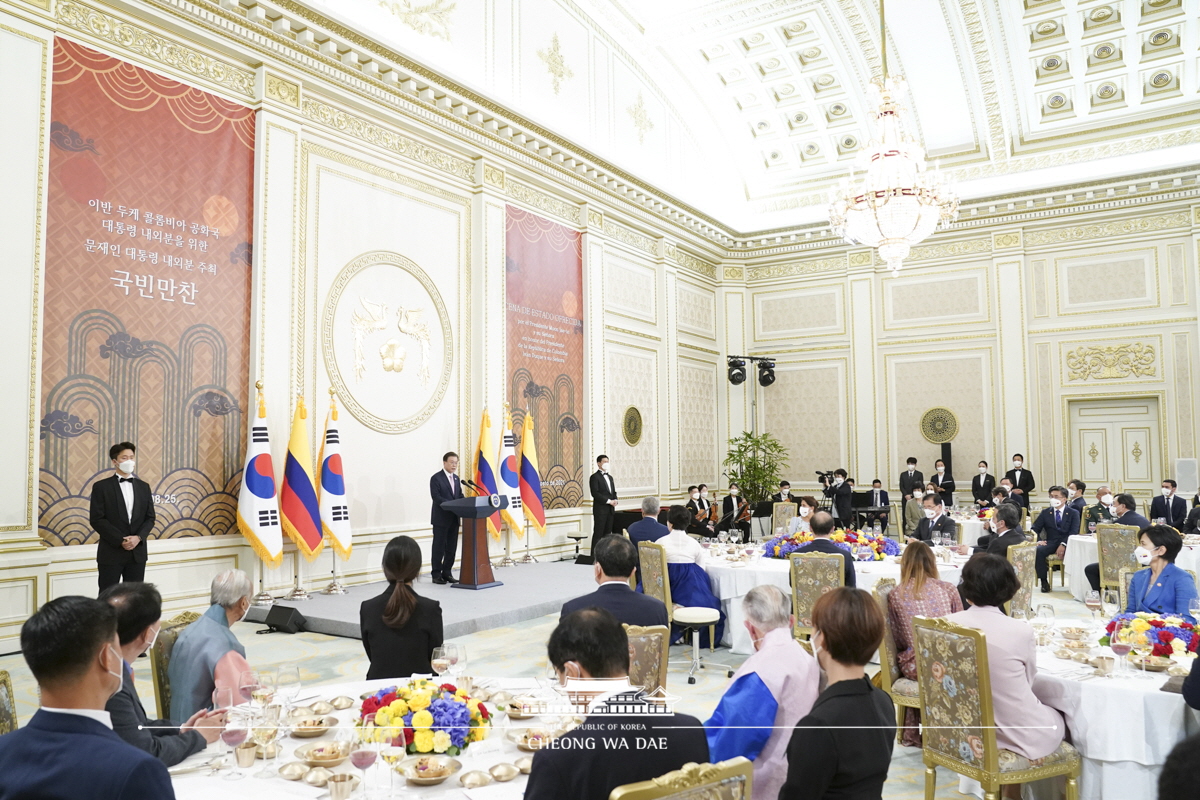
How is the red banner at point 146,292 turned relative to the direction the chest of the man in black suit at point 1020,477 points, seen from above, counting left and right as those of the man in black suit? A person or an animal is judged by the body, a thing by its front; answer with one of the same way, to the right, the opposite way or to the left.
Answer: to the left

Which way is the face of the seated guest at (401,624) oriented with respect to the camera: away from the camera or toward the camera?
away from the camera

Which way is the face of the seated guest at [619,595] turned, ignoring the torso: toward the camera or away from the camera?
away from the camera

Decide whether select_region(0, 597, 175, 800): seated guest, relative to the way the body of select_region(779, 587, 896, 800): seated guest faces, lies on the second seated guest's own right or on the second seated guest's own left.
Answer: on the second seated guest's own left

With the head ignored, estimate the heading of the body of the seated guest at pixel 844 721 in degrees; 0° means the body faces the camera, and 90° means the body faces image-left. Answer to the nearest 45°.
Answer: approximately 135°

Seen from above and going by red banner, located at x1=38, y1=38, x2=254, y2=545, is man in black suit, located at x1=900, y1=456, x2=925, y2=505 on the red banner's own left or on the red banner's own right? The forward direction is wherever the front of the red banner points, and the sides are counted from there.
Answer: on the red banner's own left

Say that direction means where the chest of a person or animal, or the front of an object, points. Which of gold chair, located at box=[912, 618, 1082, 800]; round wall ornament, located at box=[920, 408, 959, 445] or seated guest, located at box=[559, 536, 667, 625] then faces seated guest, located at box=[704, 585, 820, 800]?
the round wall ornament

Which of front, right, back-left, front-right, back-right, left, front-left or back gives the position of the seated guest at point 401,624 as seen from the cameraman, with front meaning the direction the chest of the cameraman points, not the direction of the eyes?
front-left

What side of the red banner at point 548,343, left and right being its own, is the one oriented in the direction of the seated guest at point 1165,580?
front

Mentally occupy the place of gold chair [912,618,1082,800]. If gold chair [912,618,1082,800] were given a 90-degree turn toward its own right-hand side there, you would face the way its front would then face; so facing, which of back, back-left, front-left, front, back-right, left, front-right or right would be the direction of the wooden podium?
back

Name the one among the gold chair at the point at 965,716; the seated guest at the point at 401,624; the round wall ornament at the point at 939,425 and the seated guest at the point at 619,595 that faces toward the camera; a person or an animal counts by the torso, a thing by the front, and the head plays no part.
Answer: the round wall ornament

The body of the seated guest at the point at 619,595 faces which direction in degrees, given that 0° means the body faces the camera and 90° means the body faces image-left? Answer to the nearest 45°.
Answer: approximately 180°

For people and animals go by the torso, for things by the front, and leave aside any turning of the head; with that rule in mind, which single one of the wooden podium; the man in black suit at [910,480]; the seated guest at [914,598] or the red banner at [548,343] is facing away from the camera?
the seated guest

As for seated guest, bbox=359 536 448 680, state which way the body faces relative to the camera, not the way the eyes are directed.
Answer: away from the camera

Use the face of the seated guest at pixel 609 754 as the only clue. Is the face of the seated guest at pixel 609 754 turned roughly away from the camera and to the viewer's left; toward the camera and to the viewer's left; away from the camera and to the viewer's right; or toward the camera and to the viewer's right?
away from the camera and to the viewer's left
